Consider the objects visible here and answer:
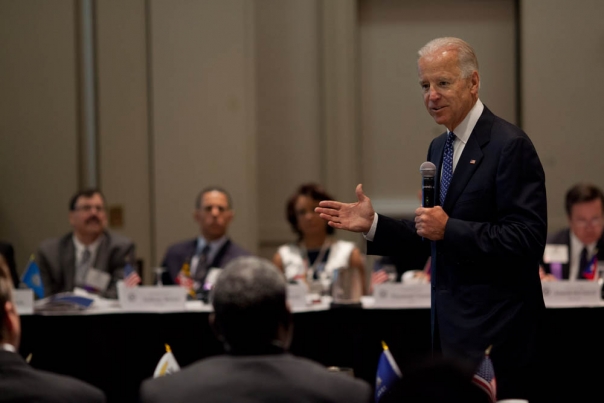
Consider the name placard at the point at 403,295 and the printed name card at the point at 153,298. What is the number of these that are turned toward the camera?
2

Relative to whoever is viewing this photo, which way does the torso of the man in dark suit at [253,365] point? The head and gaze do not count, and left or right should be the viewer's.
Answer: facing away from the viewer

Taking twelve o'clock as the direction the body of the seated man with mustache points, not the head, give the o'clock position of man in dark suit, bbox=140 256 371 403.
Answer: The man in dark suit is roughly at 12 o'clock from the seated man with mustache.

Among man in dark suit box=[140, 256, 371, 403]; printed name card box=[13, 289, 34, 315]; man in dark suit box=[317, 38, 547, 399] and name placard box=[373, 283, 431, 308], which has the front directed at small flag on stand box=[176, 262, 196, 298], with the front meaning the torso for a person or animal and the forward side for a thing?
man in dark suit box=[140, 256, 371, 403]

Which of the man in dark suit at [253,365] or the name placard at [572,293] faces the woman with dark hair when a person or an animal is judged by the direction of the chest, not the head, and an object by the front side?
the man in dark suit

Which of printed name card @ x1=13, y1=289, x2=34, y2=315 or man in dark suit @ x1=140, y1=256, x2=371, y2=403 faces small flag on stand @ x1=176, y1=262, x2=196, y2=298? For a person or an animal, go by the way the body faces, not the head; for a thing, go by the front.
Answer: the man in dark suit

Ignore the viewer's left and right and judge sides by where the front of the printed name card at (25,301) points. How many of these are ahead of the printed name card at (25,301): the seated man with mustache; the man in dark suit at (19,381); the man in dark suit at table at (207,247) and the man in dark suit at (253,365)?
2

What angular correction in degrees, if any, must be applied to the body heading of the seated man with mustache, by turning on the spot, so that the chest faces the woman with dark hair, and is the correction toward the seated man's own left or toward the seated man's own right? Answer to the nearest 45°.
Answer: approximately 90° to the seated man's own left

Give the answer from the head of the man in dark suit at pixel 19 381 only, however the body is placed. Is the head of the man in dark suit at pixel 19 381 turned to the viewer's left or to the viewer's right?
to the viewer's right
